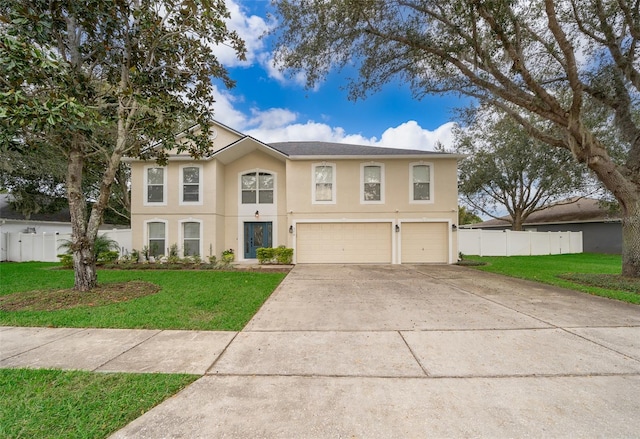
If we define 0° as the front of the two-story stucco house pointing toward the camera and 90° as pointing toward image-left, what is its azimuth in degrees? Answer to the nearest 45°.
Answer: approximately 0°

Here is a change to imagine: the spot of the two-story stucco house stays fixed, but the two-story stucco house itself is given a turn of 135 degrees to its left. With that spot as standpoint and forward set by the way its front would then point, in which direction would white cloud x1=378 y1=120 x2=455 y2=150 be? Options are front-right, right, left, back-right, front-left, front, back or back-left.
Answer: front

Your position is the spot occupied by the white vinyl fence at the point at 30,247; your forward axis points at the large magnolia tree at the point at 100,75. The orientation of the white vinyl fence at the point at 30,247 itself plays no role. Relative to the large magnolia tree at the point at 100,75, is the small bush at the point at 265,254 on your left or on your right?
left

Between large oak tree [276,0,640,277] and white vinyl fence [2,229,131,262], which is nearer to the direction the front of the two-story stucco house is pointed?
the large oak tree

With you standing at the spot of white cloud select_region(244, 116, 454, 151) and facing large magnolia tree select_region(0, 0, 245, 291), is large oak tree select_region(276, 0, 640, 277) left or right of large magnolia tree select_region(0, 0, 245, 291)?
left

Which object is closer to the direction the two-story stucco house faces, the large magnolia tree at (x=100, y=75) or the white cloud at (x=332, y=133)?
the large magnolia tree

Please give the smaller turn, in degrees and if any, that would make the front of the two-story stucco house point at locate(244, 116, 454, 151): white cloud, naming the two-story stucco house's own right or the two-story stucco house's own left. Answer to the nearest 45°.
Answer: approximately 180°
